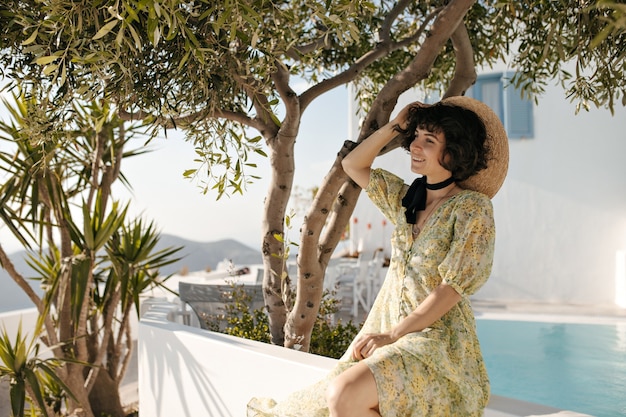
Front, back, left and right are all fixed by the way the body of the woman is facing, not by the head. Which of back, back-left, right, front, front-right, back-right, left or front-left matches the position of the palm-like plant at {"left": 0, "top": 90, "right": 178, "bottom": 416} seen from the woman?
right

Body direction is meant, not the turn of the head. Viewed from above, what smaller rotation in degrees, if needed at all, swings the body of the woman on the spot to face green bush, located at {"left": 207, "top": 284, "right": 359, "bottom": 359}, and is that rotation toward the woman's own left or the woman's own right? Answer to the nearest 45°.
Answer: approximately 135° to the woman's own right
